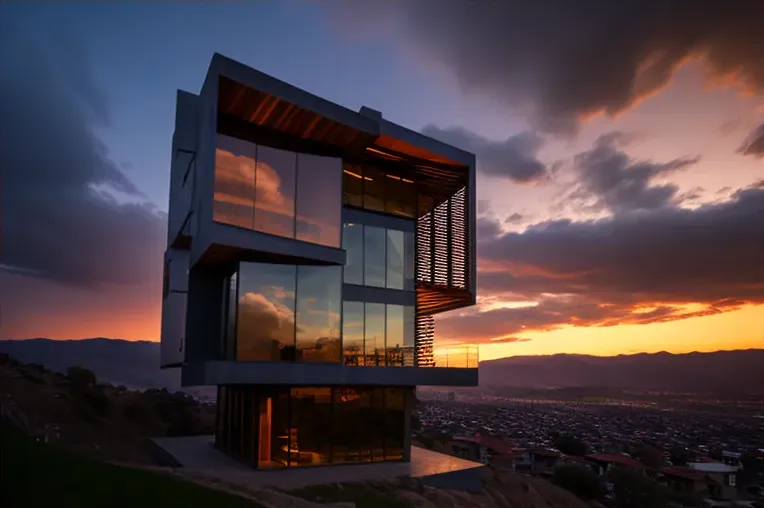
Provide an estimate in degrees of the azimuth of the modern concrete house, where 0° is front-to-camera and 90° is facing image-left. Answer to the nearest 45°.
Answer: approximately 315°

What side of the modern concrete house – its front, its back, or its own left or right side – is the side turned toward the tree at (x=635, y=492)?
left

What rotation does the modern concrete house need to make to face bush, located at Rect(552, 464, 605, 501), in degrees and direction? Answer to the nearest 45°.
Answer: approximately 90° to its left
